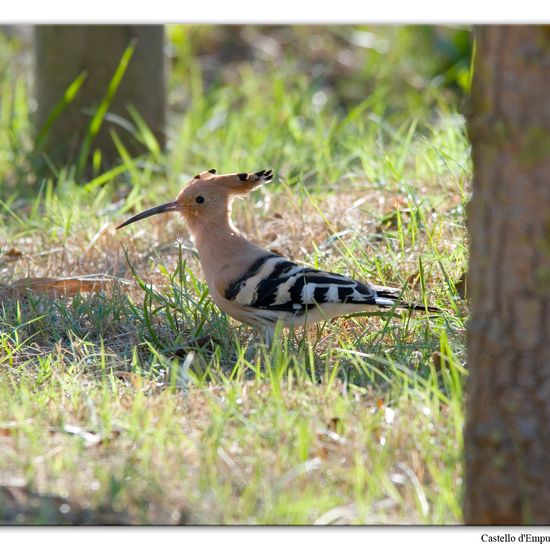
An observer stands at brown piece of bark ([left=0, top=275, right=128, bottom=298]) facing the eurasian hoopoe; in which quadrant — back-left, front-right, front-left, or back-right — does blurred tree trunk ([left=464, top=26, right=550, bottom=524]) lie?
front-right

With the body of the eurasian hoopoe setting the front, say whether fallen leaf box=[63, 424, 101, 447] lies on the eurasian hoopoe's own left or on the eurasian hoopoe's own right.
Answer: on the eurasian hoopoe's own left

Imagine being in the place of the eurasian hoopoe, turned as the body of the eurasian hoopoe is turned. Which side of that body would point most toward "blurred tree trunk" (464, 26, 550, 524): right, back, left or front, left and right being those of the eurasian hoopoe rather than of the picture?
left

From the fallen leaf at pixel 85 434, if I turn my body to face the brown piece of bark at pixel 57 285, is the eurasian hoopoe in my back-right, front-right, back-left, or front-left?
front-right

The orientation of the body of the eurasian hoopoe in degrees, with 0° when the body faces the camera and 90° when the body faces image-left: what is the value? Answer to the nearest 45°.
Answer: approximately 90°

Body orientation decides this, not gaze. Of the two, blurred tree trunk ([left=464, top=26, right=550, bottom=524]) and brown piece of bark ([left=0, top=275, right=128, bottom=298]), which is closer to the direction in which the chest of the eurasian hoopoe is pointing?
the brown piece of bark

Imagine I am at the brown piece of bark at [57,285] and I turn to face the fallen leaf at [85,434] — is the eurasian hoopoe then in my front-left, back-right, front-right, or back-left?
front-left

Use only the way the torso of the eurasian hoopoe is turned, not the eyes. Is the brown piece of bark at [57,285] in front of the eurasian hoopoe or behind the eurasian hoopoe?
in front

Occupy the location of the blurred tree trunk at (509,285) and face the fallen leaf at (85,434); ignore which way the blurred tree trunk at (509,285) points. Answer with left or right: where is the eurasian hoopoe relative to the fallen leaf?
right
